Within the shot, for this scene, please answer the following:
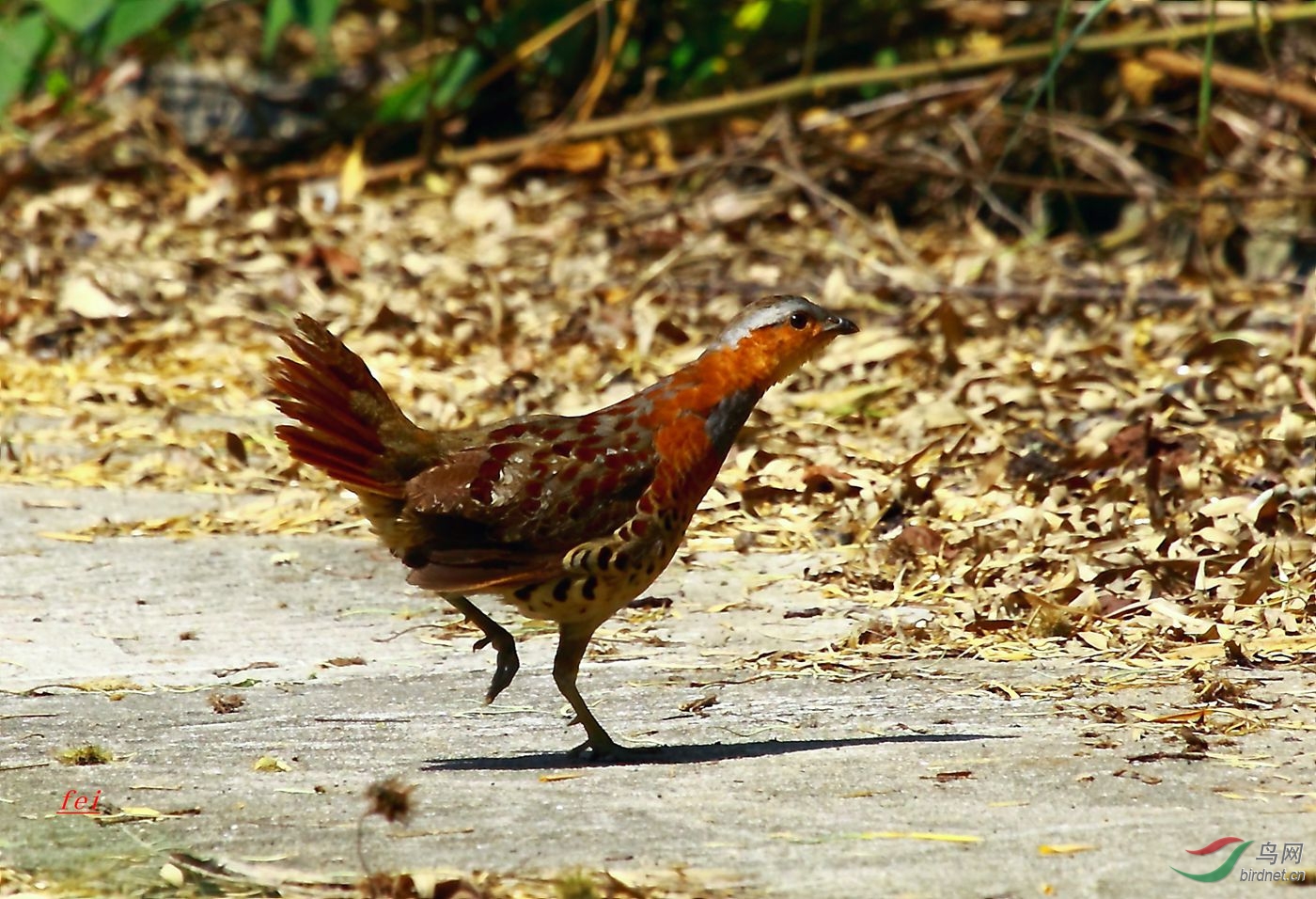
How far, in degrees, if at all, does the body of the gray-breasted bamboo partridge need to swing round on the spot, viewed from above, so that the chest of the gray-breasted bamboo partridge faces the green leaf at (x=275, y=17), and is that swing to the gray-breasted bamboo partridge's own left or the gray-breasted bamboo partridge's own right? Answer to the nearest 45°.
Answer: approximately 90° to the gray-breasted bamboo partridge's own left

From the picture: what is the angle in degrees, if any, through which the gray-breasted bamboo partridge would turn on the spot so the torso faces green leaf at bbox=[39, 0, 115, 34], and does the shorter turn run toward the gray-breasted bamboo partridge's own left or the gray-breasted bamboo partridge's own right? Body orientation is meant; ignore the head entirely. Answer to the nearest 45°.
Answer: approximately 90° to the gray-breasted bamboo partridge's own left

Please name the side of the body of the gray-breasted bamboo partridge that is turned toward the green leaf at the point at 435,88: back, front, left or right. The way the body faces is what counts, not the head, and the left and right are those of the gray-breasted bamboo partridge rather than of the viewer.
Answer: left

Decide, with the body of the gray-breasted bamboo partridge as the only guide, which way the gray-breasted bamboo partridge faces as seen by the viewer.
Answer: to the viewer's right

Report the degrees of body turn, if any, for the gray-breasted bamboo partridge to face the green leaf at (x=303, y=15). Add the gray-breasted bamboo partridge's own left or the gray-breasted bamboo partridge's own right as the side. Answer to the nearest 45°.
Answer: approximately 90° to the gray-breasted bamboo partridge's own left

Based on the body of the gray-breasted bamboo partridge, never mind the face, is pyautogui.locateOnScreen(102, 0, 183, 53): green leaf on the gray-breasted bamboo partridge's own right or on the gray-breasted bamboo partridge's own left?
on the gray-breasted bamboo partridge's own left

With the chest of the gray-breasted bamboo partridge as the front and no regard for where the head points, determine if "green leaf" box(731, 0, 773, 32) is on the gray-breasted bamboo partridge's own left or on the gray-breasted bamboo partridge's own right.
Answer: on the gray-breasted bamboo partridge's own left

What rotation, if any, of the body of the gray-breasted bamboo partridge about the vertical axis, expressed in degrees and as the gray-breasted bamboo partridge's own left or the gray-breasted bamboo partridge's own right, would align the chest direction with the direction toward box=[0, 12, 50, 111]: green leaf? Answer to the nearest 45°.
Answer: approximately 90° to the gray-breasted bamboo partridge's own left
